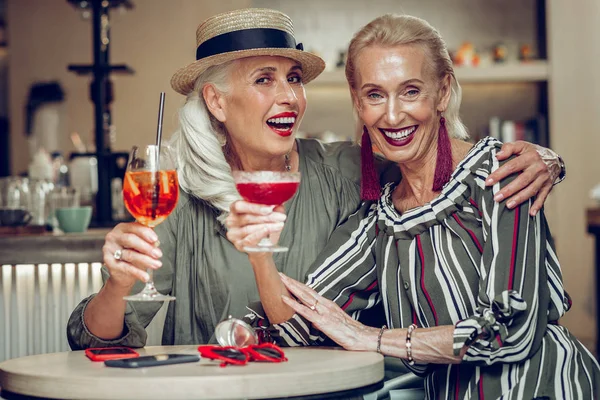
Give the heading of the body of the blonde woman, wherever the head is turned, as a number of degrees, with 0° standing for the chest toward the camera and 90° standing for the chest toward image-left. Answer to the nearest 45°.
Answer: approximately 45°

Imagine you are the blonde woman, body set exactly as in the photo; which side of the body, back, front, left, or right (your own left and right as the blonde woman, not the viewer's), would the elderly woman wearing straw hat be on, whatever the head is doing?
right

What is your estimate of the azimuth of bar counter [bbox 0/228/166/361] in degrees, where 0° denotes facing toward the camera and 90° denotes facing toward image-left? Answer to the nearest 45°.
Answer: approximately 0°

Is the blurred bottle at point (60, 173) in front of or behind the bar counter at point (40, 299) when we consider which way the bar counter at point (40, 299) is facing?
behind

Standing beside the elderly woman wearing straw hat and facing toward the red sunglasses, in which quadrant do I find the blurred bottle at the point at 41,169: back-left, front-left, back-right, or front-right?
back-right

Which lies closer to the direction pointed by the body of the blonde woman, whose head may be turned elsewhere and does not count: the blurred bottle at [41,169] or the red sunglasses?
the red sunglasses

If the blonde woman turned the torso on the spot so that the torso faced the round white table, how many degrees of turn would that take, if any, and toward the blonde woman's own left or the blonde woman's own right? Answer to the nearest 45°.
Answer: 0° — they already face it

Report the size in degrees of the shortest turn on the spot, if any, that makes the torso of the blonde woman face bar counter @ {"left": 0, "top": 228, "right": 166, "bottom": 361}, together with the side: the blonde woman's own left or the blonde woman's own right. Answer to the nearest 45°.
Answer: approximately 90° to the blonde woman's own right

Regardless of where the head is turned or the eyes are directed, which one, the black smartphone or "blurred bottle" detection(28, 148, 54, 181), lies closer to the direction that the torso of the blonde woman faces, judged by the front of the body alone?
the black smartphone
